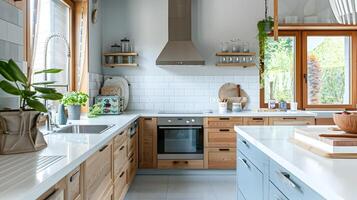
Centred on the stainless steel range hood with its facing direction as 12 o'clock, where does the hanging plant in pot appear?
The hanging plant in pot is roughly at 9 o'clock from the stainless steel range hood.

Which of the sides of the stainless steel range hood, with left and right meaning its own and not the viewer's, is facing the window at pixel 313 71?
left

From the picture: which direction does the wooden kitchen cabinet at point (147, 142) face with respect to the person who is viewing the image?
facing the viewer

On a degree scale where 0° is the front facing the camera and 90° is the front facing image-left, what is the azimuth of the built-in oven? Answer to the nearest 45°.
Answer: approximately 0°

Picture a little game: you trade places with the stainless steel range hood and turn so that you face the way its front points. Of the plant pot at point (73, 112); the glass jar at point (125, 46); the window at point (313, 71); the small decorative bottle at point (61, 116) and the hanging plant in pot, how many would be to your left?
2

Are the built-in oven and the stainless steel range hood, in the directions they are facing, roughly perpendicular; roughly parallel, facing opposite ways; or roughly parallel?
roughly parallel

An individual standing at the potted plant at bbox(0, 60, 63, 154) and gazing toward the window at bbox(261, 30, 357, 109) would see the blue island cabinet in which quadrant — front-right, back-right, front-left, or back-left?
front-right

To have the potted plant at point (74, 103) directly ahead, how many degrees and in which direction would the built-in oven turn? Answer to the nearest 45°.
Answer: approximately 45° to its right

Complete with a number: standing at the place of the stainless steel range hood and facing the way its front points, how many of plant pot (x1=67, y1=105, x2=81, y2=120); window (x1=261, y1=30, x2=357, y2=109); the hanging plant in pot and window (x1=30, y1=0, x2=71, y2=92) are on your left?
2

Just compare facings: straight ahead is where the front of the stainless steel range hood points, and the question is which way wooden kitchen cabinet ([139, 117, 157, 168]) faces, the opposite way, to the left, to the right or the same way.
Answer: the same way

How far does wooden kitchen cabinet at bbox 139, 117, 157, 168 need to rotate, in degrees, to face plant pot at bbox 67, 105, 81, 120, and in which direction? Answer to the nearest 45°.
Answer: approximately 45° to its right

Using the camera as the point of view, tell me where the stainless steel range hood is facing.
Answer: facing the viewer

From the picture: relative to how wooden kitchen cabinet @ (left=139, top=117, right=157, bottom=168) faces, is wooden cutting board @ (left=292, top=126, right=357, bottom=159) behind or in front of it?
in front

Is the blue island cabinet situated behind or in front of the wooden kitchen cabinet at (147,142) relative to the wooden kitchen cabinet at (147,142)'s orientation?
in front

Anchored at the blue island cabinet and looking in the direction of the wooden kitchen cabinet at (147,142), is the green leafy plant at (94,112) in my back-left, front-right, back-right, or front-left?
front-left

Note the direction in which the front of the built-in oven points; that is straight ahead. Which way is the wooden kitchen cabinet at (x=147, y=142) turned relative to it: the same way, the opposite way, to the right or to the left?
the same way
